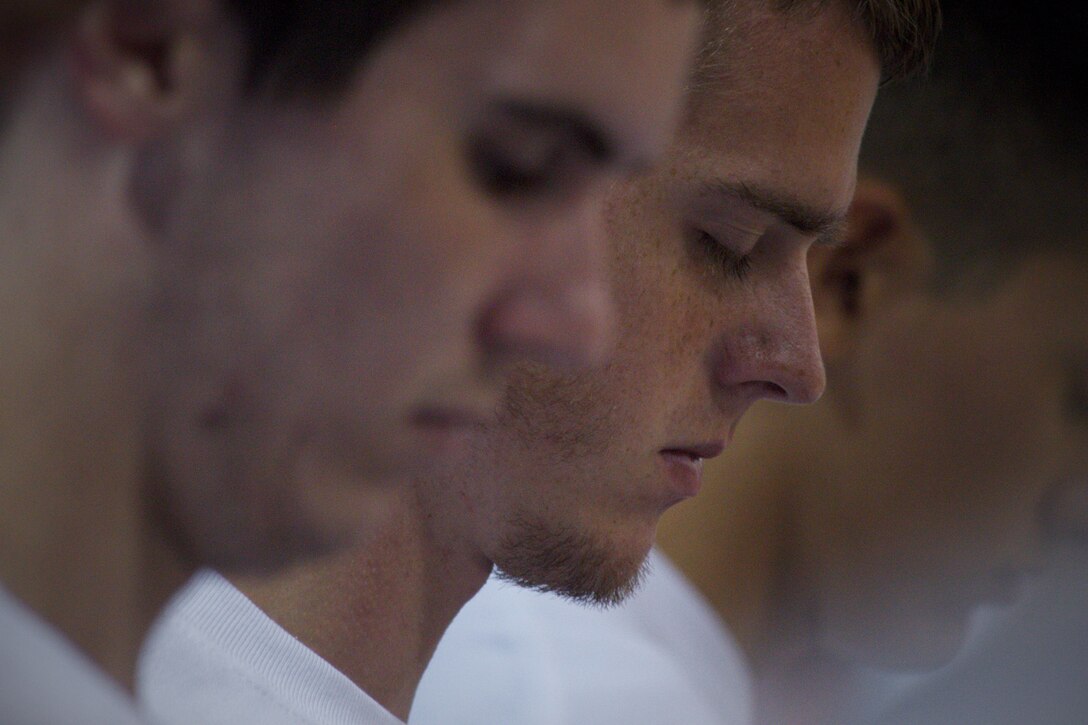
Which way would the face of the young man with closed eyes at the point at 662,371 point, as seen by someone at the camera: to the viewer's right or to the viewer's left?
to the viewer's right

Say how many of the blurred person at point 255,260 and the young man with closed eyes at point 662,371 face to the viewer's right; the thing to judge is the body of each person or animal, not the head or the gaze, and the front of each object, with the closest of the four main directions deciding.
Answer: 2

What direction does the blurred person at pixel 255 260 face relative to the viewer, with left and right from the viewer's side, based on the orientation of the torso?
facing to the right of the viewer

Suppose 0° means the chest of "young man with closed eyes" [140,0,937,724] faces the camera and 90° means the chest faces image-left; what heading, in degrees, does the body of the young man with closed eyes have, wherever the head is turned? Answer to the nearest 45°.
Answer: approximately 270°
